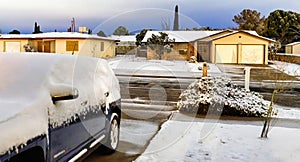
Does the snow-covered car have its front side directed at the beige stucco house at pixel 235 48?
no

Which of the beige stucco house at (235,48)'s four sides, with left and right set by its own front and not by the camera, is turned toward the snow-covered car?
front

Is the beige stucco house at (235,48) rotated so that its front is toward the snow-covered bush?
yes

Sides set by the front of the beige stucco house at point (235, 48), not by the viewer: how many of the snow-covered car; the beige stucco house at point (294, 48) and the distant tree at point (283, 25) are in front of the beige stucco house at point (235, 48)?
1

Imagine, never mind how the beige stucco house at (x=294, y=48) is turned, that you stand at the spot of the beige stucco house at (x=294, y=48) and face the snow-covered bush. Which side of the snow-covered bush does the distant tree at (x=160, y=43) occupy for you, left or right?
right

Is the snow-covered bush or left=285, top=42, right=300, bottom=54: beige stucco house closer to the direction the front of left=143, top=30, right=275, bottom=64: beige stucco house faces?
the snow-covered bush

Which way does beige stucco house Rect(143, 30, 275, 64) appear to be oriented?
toward the camera

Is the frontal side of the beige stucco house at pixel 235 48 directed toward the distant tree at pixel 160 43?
no

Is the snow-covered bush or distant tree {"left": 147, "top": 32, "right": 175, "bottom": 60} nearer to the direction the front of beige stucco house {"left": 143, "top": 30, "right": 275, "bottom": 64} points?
the snow-covered bush

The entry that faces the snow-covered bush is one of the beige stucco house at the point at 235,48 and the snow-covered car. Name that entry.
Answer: the beige stucco house

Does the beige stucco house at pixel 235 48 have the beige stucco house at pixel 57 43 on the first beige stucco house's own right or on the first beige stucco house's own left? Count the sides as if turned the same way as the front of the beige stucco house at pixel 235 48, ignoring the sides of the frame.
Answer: on the first beige stucco house's own right
